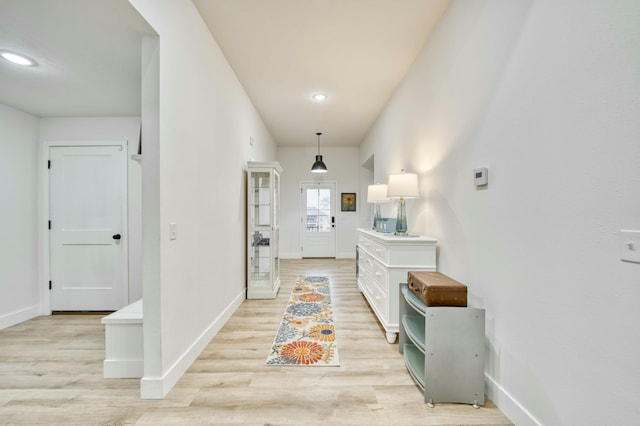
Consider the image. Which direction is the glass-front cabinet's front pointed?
to the viewer's right

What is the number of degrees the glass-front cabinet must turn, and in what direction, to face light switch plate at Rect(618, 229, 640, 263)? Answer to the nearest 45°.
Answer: approximately 90° to its right

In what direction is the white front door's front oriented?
toward the camera

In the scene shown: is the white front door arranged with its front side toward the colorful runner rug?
yes

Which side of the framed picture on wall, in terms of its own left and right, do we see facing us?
front

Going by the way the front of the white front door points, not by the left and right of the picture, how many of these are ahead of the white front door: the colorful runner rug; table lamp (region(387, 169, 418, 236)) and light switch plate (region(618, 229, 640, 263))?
3

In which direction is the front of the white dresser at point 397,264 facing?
to the viewer's left

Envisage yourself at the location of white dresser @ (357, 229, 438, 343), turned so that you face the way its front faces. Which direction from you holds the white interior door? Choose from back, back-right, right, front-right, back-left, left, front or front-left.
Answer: front

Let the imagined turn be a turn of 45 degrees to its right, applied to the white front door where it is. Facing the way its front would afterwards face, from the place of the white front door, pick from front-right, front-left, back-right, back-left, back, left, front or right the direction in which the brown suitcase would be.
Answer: front-left

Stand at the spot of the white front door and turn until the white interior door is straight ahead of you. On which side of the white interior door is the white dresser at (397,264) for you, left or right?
left

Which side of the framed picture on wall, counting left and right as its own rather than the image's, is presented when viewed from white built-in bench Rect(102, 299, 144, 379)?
front
